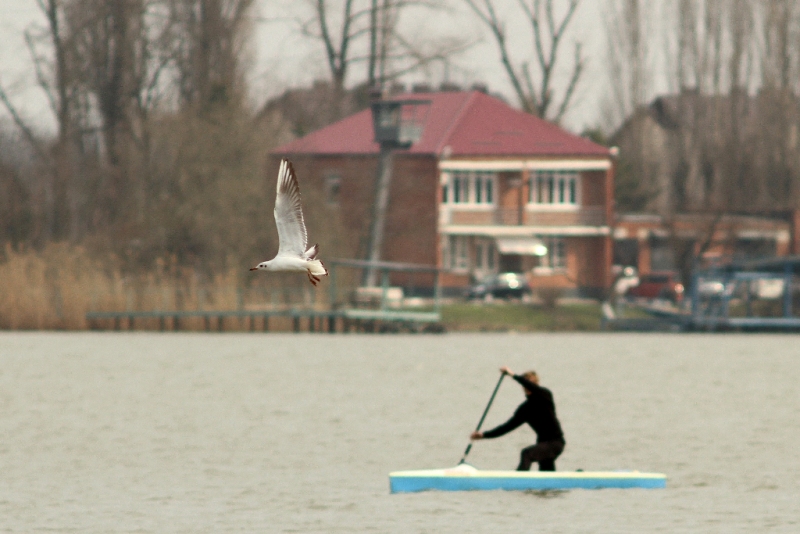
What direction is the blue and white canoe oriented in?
to the viewer's left

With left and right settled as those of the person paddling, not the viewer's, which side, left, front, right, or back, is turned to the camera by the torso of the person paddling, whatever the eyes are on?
left

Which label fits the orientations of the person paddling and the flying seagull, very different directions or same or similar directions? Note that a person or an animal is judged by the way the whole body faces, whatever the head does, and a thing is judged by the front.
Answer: same or similar directions

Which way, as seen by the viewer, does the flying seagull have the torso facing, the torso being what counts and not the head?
to the viewer's left

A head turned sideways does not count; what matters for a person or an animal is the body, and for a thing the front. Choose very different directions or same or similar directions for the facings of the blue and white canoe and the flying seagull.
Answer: same or similar directions

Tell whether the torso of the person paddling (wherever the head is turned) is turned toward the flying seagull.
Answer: no

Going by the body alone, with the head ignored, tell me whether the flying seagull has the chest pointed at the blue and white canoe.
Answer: no
